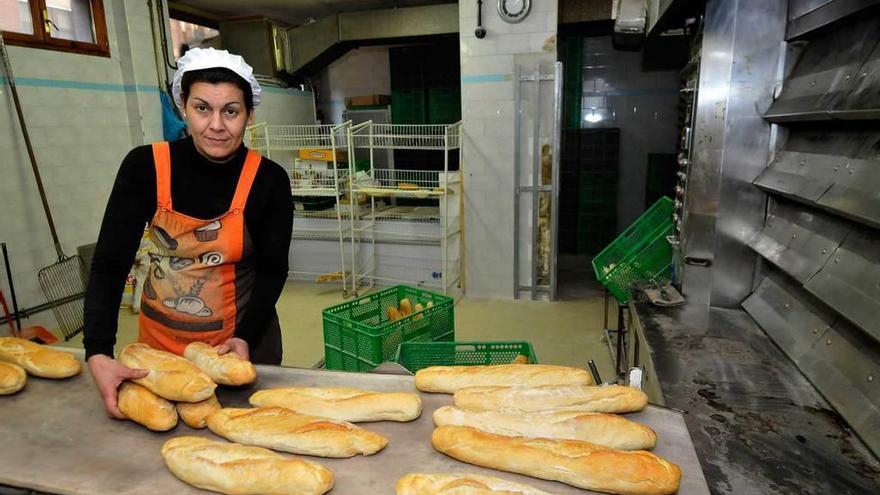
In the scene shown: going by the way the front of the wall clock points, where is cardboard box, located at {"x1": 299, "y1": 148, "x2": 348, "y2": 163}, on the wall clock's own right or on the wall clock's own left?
on the wall clock's own right

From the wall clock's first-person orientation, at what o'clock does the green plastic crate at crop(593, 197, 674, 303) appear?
The green plastic crate is roughly at 11 o'clock from the wall clock.

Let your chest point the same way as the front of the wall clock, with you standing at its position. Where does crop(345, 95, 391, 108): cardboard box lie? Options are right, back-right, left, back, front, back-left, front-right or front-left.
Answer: back-right

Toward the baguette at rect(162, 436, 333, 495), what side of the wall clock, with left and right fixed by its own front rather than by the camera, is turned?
front

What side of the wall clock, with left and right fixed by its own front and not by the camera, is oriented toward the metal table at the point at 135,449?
front

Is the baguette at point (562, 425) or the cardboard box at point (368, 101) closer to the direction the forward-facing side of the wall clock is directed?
the baguette

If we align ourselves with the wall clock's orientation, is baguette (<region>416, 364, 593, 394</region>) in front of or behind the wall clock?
in front

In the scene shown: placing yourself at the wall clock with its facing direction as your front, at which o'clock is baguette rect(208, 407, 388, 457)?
The baguette is roughly at 12 o'clock from the wall clock.

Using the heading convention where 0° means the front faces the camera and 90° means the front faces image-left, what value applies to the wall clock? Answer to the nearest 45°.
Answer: approximately 0°

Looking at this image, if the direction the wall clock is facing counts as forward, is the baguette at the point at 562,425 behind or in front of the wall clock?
in front

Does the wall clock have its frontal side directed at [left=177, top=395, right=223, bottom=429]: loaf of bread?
yes

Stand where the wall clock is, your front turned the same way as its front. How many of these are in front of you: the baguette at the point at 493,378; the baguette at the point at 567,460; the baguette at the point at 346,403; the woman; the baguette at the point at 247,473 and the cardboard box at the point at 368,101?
5

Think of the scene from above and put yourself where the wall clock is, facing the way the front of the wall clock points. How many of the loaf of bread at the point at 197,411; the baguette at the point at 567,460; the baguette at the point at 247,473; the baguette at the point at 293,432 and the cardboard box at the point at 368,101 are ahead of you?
4

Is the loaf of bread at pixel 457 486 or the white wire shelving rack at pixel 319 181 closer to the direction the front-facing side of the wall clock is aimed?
the loaf of bread

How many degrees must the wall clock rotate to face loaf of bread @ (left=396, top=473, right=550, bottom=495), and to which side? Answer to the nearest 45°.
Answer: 0° — it already faces it

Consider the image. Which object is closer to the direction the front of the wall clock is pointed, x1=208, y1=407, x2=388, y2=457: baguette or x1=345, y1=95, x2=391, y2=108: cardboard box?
the baguette
